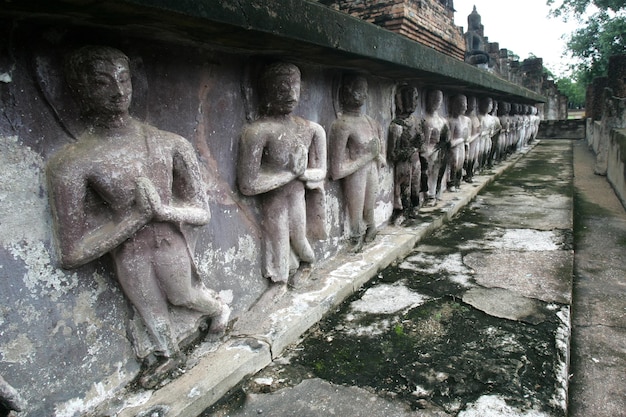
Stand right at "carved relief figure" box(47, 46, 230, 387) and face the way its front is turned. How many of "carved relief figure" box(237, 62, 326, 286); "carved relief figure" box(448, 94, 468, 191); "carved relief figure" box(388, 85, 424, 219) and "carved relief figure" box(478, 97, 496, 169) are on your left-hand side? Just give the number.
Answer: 4

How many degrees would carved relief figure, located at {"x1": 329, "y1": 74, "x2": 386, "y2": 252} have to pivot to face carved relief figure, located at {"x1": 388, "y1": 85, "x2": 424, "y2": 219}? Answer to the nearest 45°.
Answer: approximately 90° to its left

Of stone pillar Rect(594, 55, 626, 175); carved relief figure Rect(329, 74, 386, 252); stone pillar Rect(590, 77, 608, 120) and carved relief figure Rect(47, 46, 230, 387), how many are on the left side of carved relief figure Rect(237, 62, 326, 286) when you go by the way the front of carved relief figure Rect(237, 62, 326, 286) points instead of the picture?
3

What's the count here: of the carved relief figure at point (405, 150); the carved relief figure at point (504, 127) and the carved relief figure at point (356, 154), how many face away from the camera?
0

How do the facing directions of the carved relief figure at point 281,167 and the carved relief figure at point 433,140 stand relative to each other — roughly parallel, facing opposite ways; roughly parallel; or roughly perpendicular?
roughly parallel

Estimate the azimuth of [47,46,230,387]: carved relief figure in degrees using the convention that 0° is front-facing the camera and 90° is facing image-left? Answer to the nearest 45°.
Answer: approximately 315°

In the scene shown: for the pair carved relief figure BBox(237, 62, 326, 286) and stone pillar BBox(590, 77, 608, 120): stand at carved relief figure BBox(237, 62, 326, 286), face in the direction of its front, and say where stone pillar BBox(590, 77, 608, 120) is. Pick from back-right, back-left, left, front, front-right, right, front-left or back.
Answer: left

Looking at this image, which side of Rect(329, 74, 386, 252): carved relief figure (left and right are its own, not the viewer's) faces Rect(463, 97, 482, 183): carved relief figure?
left

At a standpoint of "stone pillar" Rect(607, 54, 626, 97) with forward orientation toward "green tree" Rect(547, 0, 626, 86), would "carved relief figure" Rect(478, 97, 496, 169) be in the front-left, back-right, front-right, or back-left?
back-left

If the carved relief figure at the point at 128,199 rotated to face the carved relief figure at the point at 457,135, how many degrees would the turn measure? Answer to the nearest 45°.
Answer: approximately 90° to its left

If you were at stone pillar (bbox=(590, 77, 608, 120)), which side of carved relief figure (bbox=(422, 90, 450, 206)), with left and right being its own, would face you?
left
